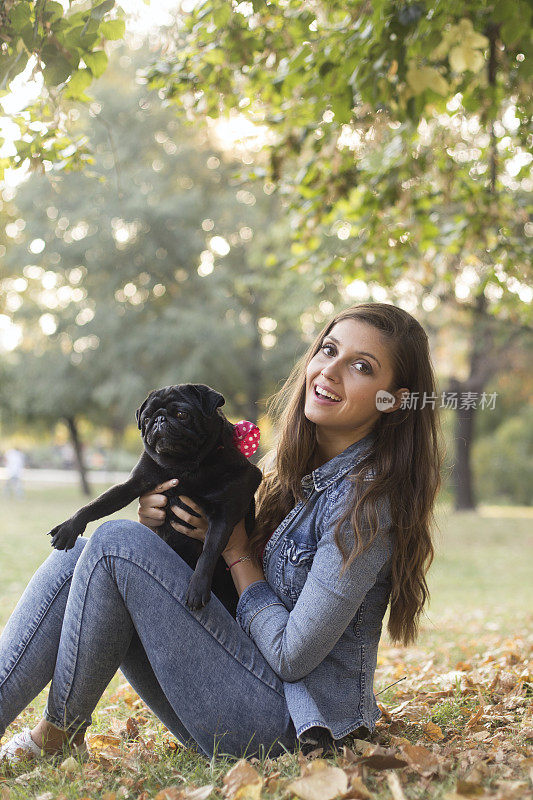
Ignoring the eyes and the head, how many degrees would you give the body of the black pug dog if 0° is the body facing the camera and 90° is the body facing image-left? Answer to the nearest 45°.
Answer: approximately 45°

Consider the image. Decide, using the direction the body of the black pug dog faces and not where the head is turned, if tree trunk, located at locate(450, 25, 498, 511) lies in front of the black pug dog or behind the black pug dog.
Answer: behind

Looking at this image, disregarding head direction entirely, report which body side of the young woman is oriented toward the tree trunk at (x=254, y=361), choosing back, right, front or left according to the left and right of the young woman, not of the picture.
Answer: right

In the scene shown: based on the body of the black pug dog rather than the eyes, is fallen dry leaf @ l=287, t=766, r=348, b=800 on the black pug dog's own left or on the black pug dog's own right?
on the black pug dog's own left

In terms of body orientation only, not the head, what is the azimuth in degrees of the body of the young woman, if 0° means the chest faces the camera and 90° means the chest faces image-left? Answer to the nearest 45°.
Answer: approximately 90°
